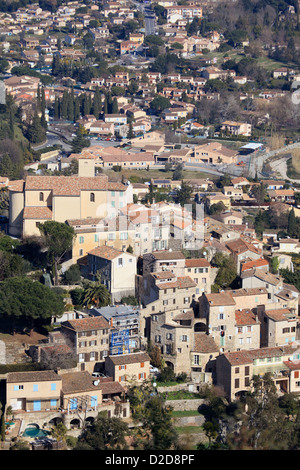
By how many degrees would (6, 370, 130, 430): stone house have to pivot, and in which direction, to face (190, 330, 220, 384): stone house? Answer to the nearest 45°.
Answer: approximately 135° to its left

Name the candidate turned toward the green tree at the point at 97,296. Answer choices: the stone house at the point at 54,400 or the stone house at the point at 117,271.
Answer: the stone house at the point at 117,271

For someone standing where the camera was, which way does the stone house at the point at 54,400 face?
facing the viewer

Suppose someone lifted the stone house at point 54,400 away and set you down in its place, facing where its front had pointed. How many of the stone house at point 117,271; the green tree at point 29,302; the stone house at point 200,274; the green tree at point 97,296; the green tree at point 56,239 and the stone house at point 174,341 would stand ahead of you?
0

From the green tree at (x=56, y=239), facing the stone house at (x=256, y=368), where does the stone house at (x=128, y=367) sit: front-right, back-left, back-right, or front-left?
front-right

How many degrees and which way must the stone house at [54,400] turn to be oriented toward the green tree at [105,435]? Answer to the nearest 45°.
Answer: approximately 45° to its left

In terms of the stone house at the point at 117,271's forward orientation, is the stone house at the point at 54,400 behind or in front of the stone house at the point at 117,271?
in front

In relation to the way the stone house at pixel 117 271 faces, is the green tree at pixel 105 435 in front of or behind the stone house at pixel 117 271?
in front

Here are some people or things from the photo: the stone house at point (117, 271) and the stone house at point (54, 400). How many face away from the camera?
0

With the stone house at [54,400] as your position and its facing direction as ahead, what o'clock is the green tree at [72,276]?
The green tree is roughly at 6 o'clock from the stone house.

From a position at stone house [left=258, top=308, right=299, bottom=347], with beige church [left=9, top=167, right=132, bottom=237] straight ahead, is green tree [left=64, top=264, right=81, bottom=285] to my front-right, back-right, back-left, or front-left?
front-left

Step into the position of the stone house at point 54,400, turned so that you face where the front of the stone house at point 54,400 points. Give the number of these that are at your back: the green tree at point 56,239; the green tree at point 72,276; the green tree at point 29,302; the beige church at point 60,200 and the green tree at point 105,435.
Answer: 4

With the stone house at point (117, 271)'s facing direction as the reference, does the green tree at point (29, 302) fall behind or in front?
in front

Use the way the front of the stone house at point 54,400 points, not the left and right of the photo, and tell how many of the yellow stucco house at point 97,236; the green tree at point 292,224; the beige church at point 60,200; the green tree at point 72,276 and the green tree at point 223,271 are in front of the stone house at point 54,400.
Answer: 0

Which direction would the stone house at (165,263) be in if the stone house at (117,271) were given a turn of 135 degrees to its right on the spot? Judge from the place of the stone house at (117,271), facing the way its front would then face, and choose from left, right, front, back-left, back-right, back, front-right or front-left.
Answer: right

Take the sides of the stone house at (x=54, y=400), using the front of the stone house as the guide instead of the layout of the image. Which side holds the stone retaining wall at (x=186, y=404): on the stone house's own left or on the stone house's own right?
on the stone house's own left

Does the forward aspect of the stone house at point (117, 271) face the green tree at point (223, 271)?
no

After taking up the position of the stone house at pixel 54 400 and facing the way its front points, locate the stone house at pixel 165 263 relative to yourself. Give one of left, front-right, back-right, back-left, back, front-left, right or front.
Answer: back-left
